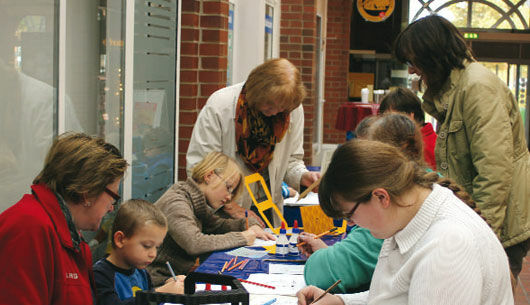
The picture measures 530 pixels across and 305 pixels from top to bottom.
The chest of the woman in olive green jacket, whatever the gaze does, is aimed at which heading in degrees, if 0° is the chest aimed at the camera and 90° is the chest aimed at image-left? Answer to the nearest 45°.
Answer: approximately 90°

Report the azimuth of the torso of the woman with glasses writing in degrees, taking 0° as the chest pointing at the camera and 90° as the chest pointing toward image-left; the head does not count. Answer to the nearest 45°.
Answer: approximately 90°

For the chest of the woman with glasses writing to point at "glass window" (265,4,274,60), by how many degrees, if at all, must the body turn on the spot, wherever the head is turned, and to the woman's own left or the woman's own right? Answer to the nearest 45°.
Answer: approximately 90° to the woman's own right

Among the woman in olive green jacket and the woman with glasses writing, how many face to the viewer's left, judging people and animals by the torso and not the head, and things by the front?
2

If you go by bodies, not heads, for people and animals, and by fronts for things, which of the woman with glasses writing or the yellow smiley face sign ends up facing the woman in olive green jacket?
the yellow smiley face sign

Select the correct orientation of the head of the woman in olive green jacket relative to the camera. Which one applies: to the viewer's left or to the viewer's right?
to the viewer's left

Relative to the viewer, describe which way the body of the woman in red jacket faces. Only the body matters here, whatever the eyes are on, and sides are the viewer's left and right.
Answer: facing to the right of the viewer

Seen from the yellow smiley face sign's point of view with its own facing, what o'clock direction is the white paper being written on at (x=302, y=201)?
The white paper being written on is roughly at 12 o'clock from the yellow smiley face sign.

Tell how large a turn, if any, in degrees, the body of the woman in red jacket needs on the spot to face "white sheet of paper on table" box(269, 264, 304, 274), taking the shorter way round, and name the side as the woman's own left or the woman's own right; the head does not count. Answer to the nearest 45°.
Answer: approximately 45° to the woman's own left

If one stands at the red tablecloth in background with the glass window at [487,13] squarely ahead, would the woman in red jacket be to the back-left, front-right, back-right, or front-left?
back-right

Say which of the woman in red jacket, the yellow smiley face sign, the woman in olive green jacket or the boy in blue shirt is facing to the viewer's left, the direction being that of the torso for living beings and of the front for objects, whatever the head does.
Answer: the woman in olive green jacket
